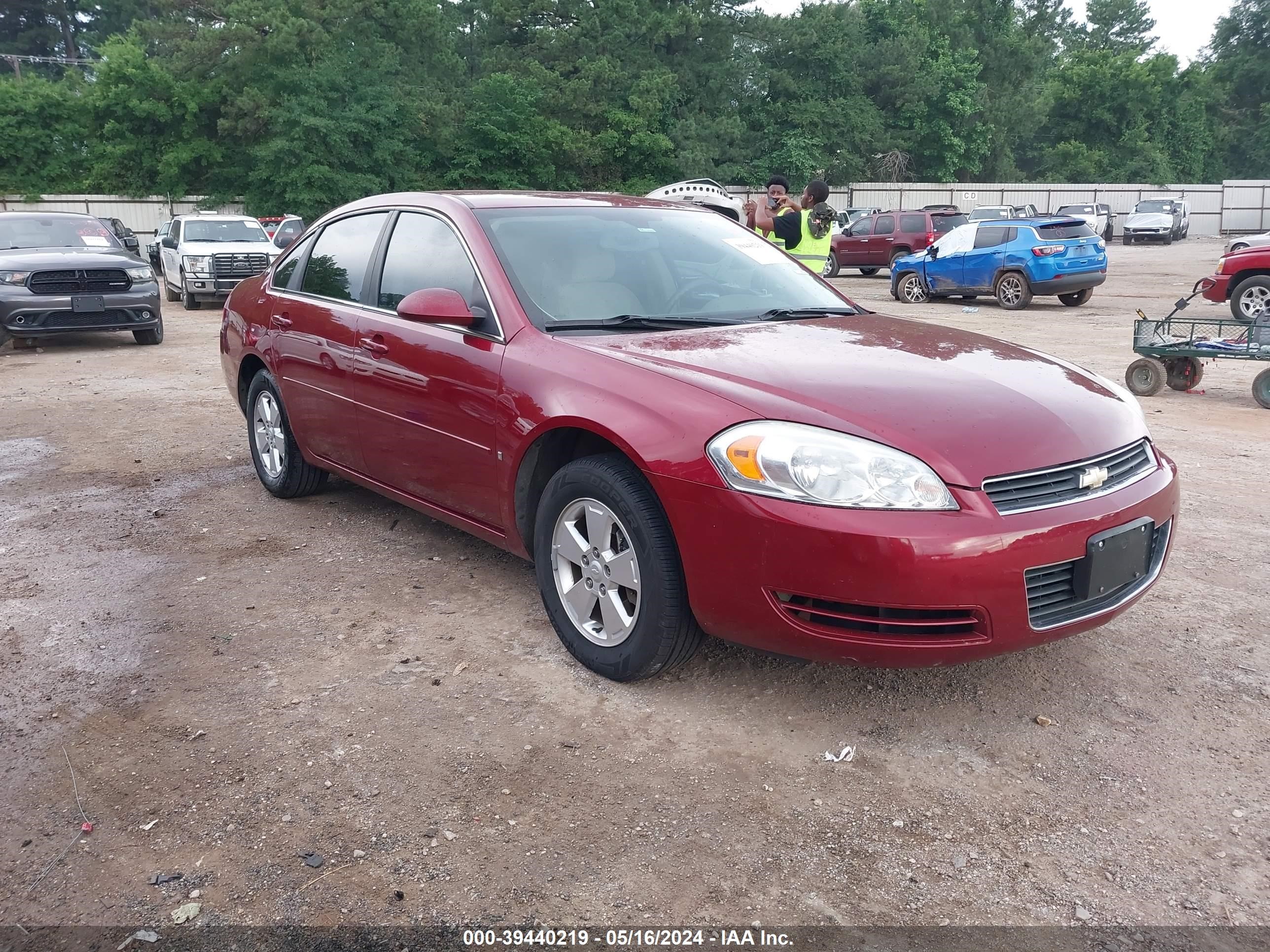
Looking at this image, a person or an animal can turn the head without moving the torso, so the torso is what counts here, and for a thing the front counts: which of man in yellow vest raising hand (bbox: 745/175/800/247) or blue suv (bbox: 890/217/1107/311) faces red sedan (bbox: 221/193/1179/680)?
the man in yellow vest raising hand

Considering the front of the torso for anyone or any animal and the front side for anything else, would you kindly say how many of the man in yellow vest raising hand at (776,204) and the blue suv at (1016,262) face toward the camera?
1

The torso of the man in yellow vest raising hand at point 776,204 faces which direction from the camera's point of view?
toward the camera

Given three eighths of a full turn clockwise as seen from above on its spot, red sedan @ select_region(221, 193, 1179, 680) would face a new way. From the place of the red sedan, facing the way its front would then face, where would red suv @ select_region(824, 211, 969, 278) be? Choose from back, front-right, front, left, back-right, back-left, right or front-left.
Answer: right

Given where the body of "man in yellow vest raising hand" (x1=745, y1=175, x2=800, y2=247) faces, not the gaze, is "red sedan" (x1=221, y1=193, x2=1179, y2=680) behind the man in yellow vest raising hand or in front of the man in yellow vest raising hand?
in front

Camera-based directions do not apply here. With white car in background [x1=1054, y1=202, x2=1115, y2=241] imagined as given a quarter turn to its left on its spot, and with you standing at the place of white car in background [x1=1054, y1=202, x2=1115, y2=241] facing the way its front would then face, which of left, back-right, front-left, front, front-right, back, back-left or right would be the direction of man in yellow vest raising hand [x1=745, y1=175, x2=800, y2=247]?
front-right

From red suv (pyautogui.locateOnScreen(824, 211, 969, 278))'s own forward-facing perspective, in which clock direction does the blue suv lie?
The blue suv is roughly at 7 o'clock from the red suv.

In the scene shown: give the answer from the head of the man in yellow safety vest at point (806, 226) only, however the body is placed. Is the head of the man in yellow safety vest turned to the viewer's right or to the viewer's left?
to the viewer's left

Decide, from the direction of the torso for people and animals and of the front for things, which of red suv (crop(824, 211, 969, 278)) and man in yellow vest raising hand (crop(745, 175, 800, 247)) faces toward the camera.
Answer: the man in yellow vest raising hand

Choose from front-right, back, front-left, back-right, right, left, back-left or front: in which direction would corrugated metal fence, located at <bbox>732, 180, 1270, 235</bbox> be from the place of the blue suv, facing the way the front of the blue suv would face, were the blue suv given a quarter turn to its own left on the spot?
back-right

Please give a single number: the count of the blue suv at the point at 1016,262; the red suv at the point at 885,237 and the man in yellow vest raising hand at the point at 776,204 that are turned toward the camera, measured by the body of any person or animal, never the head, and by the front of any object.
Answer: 1

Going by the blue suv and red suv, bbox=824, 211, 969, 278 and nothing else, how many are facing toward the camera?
0

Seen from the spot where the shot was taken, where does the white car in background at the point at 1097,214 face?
facing the viewer and to the left of the viewer
